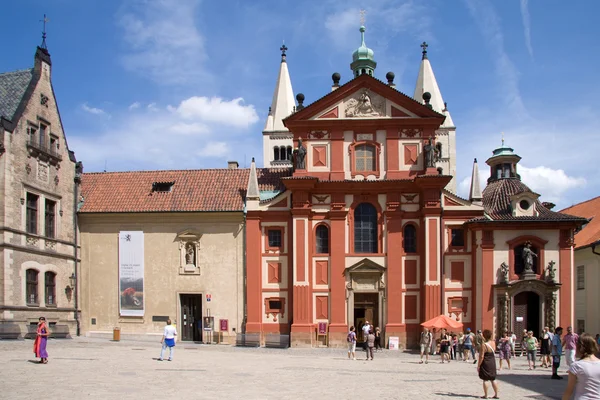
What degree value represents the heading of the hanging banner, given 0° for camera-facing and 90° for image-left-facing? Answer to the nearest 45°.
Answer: approximately 0°

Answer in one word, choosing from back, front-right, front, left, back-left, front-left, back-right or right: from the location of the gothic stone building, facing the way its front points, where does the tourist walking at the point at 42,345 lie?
front-right

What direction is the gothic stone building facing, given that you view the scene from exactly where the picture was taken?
facing the viewer and to the right of the viewer

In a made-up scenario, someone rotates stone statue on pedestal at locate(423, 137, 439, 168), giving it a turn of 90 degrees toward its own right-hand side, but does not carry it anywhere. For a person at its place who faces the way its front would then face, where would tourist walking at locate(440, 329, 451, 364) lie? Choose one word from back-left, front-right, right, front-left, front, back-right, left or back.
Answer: left

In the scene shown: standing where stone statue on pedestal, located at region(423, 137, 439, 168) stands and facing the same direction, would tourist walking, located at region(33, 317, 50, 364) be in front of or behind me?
in front

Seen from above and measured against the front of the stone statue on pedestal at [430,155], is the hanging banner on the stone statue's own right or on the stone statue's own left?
on the stone statue's own right

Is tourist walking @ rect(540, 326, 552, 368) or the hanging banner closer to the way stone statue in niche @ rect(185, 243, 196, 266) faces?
the tourist walking

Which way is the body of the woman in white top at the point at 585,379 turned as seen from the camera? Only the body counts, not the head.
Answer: away from the camera

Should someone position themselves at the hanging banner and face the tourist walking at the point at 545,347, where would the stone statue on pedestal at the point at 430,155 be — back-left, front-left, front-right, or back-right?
front-left

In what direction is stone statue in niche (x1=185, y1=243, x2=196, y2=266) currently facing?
toward the camera

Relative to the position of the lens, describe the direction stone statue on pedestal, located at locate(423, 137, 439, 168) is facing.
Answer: facing the viewer

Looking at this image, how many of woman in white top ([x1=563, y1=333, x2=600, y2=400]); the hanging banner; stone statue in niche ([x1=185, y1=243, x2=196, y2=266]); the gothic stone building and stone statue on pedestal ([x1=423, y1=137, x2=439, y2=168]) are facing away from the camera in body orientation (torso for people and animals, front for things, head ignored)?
1
